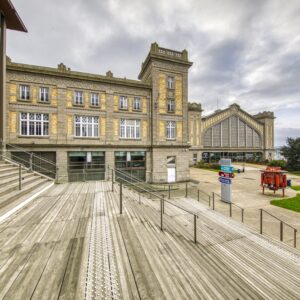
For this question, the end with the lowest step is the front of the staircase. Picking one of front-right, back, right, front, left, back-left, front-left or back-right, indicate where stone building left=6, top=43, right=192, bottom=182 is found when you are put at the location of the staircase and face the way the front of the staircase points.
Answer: left

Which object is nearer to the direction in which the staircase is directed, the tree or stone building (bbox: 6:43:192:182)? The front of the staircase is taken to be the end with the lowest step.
the tree

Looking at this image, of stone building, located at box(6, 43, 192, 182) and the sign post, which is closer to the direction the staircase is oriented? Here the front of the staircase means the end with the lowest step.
the sign post

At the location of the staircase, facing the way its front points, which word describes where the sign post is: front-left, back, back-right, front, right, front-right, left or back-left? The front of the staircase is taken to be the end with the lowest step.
front-left

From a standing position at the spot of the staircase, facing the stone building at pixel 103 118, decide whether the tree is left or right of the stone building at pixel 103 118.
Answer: right

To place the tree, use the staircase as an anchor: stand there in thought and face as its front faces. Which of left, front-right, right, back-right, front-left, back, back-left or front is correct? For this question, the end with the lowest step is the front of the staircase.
front-left

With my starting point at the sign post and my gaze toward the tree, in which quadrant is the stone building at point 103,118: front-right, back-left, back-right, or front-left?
back-left

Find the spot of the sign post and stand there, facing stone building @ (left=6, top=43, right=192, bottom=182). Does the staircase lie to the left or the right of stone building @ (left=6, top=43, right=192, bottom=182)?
left

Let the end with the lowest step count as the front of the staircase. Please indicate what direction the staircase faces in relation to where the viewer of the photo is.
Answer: facing the viewer and to the right of the viewer
